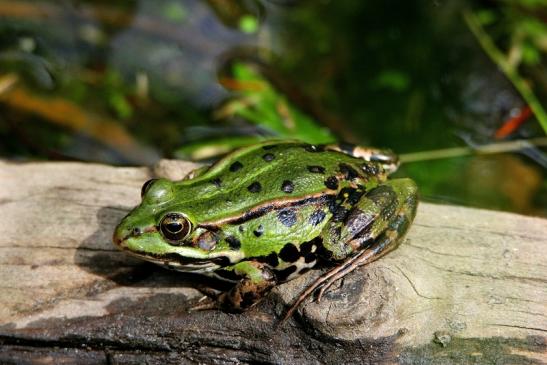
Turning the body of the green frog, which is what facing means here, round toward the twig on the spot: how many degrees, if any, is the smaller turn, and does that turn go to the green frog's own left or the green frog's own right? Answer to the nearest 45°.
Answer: approximately 180°

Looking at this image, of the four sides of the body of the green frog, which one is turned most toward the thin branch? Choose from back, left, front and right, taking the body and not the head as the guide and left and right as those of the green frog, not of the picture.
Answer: back

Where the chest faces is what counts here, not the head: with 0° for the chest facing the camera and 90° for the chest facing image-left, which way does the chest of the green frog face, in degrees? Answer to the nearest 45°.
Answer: approximately 45°
